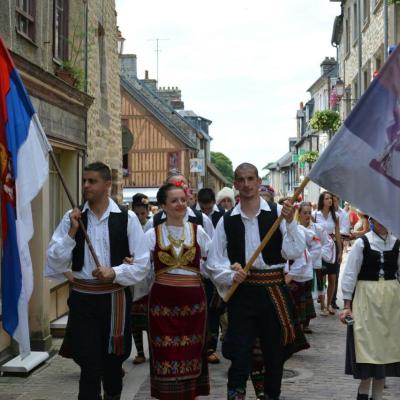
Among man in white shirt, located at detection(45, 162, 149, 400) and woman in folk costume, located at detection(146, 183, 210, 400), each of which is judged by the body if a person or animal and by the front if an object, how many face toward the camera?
2

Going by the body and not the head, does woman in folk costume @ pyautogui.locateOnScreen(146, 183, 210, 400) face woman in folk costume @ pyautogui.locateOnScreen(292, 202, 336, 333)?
no

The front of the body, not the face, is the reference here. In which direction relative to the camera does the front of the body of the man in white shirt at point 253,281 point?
toward the camera

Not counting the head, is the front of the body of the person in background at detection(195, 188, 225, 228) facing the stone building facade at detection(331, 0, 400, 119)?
no

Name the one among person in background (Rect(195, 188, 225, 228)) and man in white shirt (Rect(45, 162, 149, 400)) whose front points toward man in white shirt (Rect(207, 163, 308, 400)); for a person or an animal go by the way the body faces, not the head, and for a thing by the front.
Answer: the person in background

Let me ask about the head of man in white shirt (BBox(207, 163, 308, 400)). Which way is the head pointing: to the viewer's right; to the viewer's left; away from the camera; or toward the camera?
toward the camera

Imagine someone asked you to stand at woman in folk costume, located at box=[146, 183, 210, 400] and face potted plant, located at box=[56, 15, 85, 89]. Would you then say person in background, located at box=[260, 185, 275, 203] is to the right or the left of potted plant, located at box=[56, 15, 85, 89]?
right

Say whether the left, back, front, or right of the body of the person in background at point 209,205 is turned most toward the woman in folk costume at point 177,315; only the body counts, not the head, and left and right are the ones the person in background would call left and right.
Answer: front

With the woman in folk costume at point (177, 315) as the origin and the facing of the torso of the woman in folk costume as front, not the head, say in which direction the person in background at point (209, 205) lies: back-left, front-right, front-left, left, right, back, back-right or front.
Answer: back

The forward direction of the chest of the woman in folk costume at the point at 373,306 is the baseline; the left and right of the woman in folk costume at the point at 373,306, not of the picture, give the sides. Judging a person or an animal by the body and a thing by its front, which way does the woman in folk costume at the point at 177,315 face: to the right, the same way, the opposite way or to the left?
the same way

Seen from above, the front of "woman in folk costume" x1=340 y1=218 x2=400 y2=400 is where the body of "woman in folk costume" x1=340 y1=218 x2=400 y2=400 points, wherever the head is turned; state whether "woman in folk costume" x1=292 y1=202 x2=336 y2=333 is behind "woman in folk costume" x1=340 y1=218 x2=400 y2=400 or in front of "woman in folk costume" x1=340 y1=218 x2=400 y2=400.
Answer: behind

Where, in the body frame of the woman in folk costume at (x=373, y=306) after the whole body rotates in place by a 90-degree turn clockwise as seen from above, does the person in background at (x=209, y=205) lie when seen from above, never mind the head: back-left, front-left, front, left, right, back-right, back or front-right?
front-right

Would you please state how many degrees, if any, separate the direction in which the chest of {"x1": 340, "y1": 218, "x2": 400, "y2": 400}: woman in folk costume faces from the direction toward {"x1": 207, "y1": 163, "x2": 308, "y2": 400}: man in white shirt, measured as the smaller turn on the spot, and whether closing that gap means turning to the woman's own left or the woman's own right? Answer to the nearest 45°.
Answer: approximately 90° to the woman's own right

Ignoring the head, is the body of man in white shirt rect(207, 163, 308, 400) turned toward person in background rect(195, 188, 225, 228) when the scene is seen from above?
no

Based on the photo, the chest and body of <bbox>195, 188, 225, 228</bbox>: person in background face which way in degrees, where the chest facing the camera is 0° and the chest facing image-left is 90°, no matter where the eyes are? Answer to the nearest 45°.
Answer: approximately 0°

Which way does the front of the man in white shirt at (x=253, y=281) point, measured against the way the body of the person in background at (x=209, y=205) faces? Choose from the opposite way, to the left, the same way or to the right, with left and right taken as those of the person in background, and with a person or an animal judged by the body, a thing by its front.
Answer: the same way

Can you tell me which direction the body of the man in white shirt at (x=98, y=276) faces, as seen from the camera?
toward the camera
